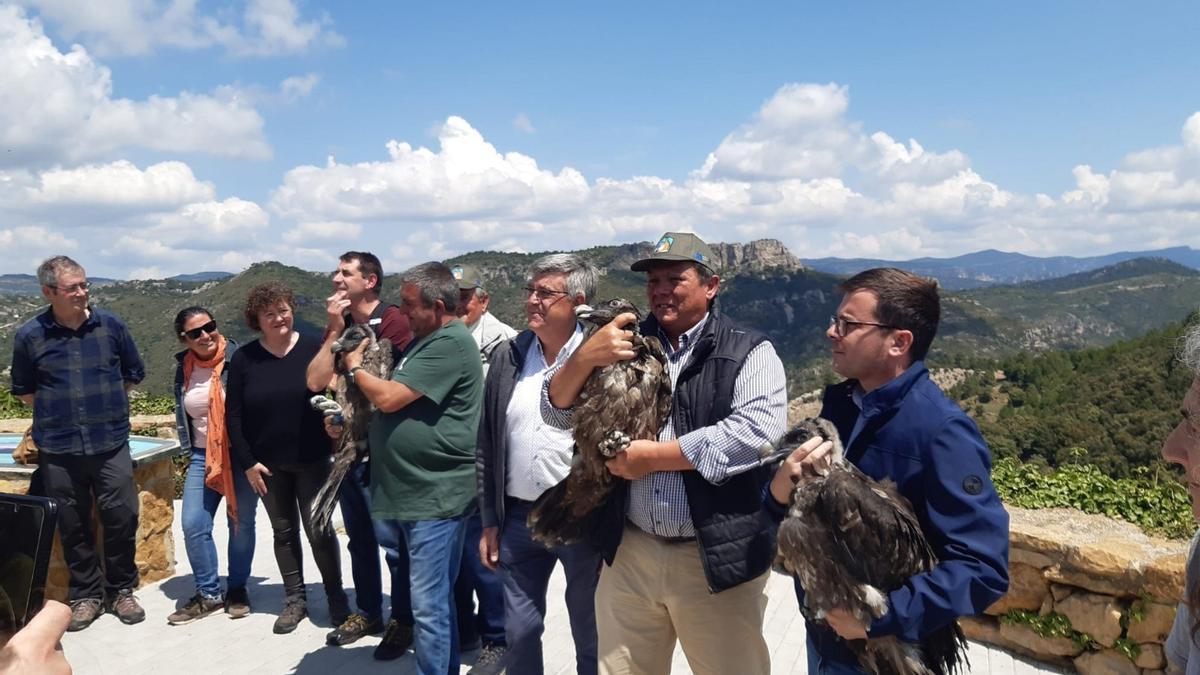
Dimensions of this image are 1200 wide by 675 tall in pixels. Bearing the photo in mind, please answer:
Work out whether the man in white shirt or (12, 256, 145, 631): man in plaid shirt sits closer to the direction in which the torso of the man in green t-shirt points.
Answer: the man in plaid shirt

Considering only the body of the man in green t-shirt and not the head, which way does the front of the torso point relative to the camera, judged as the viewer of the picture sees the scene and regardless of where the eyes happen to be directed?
to the viewer's left

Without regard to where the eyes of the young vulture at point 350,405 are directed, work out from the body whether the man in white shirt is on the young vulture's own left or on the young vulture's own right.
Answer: on the young vulture's own left

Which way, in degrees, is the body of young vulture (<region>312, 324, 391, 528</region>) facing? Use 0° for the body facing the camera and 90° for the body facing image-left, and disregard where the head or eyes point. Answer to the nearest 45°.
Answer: approximately 90°

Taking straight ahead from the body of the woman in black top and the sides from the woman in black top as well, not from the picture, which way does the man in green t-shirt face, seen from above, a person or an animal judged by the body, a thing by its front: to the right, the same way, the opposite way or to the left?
to the right

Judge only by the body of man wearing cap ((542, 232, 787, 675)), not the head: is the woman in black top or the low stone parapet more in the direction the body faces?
the woman in black top

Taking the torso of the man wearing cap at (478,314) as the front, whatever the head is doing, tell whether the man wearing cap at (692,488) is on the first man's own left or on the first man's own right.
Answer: on the first man's own left

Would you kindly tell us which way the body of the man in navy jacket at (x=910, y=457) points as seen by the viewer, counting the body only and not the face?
to the viewer's left

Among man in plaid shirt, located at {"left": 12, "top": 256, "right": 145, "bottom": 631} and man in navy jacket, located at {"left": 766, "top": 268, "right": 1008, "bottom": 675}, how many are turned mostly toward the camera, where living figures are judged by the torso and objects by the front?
1

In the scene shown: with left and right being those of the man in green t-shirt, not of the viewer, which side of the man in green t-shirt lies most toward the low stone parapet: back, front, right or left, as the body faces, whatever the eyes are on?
back

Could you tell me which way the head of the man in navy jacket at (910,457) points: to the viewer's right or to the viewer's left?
to the viewer's left

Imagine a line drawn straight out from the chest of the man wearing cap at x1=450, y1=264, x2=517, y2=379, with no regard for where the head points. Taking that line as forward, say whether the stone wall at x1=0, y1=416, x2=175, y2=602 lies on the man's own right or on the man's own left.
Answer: on the man's own right
